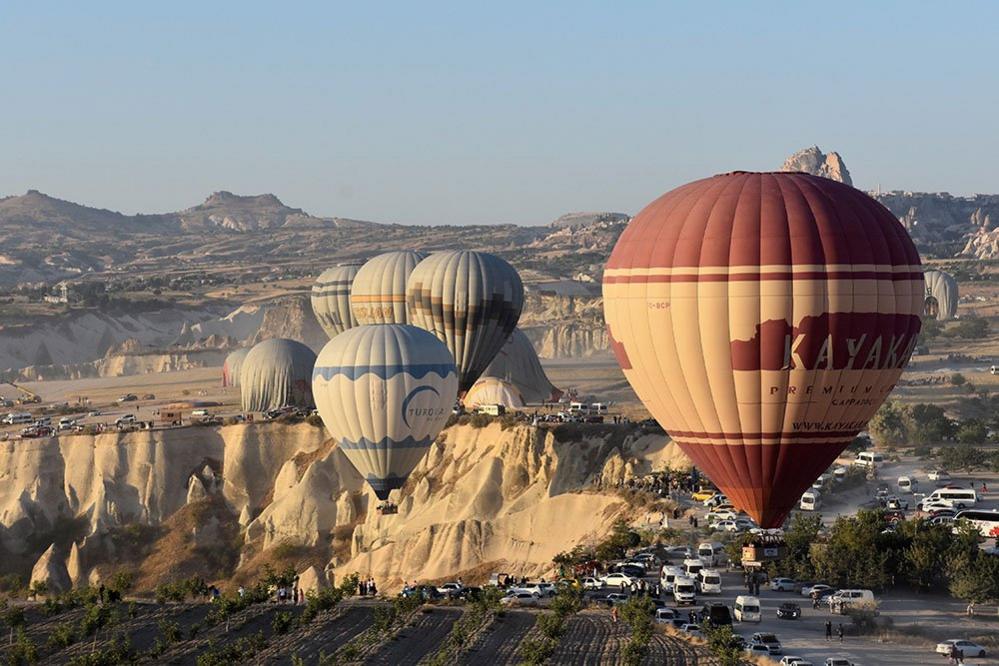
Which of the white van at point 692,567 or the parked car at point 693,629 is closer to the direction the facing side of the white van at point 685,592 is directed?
the parked car

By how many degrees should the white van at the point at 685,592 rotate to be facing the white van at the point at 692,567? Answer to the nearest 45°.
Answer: approximately 180°

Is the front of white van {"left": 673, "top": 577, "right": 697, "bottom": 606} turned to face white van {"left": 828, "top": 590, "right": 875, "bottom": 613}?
no

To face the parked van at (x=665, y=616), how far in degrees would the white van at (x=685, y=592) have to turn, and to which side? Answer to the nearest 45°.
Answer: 0° — it already faces it

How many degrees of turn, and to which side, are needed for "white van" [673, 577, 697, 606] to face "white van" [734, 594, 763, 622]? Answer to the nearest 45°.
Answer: approximately 45° to its left

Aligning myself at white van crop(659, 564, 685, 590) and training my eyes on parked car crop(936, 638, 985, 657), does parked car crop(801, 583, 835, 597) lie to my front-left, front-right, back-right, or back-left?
front-left

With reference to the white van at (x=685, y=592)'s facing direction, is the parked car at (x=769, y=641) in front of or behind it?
in front

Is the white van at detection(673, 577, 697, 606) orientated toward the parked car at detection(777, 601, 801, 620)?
no

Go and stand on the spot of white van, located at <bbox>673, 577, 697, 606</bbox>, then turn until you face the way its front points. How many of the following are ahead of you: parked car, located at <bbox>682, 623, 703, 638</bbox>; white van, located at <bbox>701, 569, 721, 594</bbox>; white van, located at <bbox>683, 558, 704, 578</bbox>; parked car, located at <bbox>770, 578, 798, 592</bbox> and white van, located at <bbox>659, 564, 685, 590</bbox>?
1

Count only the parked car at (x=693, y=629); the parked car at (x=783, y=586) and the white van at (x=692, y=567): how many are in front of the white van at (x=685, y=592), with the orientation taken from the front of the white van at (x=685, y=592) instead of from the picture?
1

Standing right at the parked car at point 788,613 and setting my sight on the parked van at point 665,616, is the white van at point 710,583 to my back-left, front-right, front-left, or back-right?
front-right

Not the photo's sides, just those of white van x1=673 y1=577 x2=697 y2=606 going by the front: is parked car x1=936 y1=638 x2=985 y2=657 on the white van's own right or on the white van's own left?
on the white van's own left

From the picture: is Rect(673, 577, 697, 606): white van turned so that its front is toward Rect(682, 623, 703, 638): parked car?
yes

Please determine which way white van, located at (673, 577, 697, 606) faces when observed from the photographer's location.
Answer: facing the viewer
